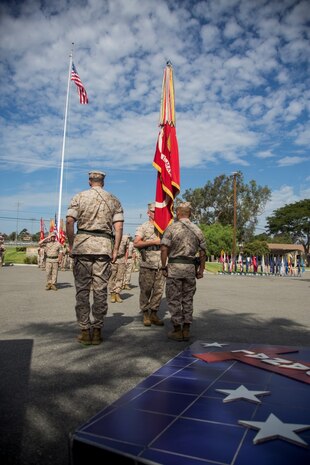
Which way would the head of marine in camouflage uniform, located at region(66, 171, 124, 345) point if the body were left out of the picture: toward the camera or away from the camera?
away from the camera

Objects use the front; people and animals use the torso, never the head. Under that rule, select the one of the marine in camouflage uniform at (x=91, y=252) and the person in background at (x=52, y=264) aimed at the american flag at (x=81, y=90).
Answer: the marine in camouflage uniform

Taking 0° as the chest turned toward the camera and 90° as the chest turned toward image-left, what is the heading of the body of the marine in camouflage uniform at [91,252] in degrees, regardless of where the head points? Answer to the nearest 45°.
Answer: approximately 180°

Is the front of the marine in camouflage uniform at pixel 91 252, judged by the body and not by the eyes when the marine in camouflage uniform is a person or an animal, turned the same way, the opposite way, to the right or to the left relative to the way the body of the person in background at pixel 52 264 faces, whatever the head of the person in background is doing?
the opposite way

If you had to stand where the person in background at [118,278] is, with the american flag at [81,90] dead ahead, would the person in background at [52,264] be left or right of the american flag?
left

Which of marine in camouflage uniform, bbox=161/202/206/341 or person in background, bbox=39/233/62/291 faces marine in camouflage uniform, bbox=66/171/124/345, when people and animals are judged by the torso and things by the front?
the person in background

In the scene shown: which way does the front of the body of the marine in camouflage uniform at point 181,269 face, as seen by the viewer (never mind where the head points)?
away from the camera

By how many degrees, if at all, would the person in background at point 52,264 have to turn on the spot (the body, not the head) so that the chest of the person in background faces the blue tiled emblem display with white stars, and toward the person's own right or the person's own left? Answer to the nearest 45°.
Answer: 0° — they already face it

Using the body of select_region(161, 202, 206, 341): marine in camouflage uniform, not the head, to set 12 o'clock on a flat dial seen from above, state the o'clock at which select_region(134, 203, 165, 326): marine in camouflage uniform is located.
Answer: select_region(134, 203, 165, 326): marine in camouflage uniform is roughly at 11 o'clock from select_region(161, 202, 206, 341): marine in camouflage uniform.

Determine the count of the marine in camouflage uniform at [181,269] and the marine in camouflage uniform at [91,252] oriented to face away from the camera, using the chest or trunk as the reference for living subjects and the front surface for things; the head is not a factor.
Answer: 2

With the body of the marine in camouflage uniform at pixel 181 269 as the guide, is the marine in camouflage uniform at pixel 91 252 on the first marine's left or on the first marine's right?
on the first marine's left
